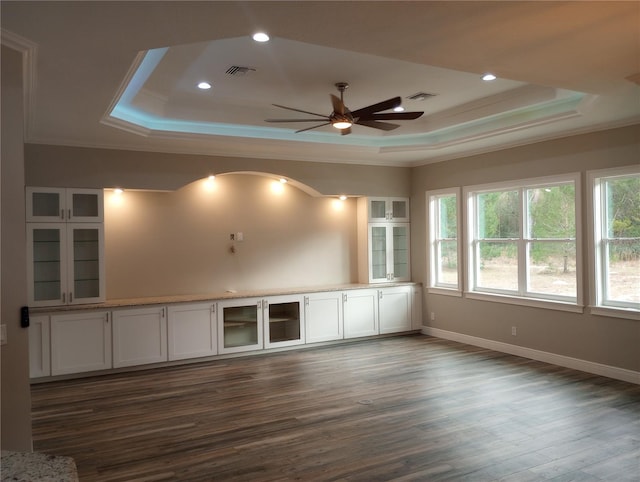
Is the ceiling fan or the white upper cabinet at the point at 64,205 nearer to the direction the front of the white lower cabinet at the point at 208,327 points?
the ceiling fan

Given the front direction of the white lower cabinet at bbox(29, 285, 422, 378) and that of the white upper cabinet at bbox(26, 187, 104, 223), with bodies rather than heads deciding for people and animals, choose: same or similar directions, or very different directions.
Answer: same or similar directions

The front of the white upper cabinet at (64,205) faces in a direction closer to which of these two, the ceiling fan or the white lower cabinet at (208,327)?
the ceiling fan

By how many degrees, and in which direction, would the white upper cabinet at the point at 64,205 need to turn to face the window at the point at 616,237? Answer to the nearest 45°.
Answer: approximately 45° to its left

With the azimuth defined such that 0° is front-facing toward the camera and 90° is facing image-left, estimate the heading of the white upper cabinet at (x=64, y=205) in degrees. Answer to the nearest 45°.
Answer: approximately 0°

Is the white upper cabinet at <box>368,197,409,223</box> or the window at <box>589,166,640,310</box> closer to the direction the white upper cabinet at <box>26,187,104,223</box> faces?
the window

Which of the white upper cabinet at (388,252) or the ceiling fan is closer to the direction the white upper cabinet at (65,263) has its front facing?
the ceiling fan

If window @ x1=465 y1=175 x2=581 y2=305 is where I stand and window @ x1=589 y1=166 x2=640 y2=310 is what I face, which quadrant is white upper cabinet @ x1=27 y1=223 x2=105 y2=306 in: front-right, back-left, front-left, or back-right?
back-right

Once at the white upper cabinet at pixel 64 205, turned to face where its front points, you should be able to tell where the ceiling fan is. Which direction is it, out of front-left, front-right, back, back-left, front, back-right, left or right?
front-left

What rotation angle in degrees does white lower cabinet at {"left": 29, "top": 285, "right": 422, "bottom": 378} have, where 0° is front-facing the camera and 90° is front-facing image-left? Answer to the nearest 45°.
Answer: approximately 315°

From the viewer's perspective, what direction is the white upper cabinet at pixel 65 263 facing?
toward the camera

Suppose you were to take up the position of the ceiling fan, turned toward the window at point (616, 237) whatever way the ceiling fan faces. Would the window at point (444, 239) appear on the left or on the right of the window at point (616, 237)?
left

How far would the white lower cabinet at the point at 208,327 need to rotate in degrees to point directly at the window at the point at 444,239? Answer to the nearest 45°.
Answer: approximately 45° to its left

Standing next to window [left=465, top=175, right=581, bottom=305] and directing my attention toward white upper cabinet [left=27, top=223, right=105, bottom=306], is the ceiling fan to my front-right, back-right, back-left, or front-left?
front-left

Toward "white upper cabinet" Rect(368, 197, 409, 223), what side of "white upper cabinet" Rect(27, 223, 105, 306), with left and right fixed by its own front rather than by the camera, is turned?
left

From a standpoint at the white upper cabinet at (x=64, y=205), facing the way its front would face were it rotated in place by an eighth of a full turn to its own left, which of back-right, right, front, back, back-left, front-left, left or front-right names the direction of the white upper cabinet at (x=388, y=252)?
front-left
